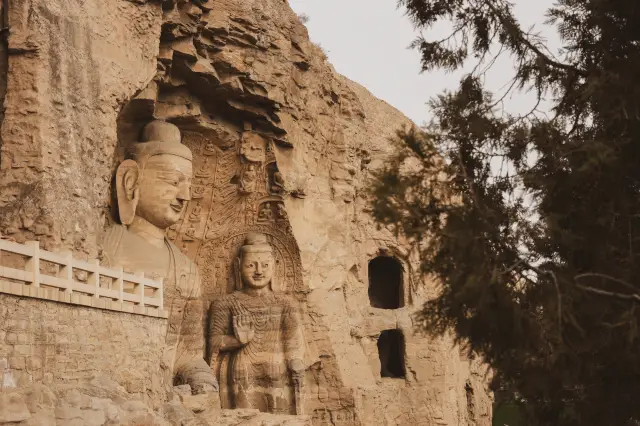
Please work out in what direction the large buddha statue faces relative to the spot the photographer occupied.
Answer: facing the viewer and to the right of the viewer

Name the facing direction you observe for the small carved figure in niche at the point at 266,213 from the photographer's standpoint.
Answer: facing the viewer

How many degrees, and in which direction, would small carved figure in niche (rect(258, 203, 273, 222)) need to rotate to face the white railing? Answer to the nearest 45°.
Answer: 0° — it already faces it

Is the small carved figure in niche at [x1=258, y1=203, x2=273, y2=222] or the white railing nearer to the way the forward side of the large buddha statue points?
the white railing

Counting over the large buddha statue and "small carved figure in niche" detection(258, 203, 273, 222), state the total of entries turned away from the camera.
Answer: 0

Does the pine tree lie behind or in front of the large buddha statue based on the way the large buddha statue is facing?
in front

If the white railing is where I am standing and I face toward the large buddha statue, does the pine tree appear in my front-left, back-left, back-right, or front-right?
back-right

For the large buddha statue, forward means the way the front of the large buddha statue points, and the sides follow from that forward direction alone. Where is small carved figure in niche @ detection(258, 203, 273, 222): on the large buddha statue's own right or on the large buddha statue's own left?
on the large buddha statue's own left

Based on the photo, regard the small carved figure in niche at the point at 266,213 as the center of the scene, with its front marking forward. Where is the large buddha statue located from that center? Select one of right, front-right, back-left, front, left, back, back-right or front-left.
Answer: front-right
